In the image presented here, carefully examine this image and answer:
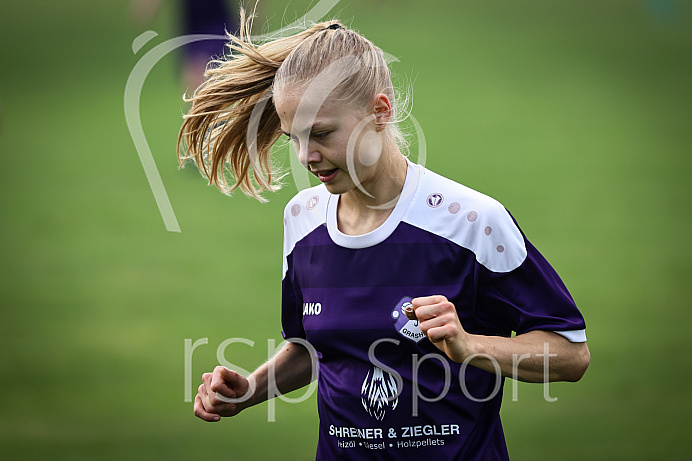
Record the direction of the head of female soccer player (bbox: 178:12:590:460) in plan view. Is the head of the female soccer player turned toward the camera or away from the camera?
toward the camera

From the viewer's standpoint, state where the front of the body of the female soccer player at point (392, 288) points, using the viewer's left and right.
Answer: facing the viewer and to the left of the viewer

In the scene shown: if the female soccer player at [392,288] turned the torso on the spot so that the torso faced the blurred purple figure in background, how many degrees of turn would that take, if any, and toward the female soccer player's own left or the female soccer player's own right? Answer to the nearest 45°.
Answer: approximately 135° to the female soccer player's own right
